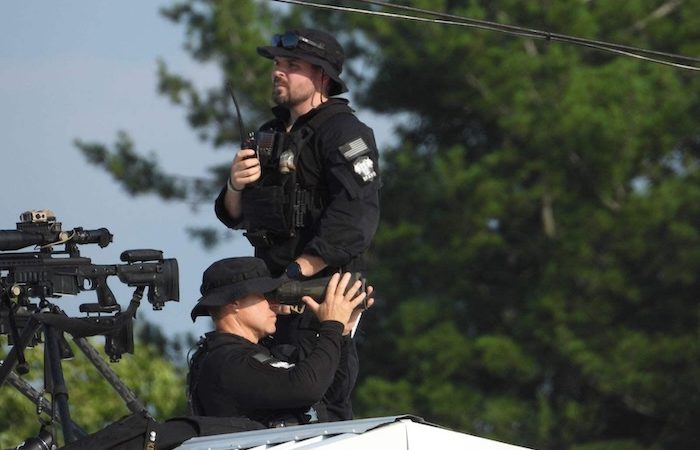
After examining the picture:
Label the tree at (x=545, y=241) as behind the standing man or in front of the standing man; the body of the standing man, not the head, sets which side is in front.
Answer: behind

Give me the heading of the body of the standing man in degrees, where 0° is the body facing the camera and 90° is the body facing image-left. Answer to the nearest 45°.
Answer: approximately 45°
